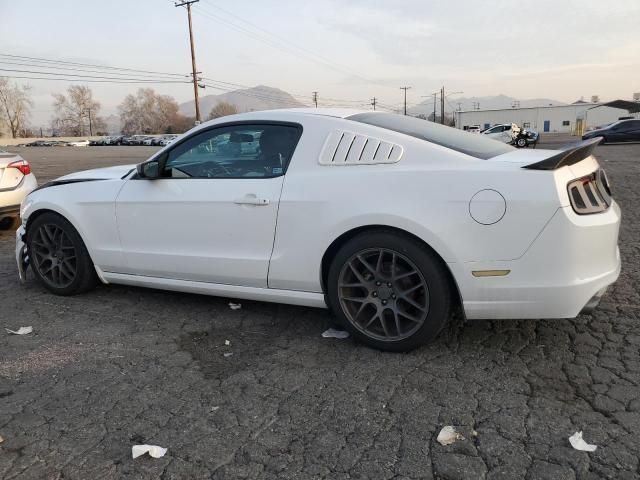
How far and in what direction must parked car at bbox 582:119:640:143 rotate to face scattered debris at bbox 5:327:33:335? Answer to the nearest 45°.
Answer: approximately 90° to its left

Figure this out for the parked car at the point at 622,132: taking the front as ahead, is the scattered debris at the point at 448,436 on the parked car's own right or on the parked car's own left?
on the parked car's own left

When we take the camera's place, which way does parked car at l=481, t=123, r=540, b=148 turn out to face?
facing the viewer and to the right of the viewer

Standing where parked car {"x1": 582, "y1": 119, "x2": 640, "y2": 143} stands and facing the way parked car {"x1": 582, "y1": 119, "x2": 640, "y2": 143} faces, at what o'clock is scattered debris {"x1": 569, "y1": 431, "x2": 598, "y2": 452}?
The scattered debris is roughly at 9 o'clock from the parked car.

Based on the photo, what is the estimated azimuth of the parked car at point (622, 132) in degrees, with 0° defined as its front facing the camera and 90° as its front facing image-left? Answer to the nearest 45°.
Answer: approximately 90°
